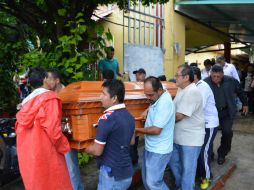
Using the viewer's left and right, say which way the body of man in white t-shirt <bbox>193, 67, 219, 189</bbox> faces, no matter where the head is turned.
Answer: facing to the left of the viewer

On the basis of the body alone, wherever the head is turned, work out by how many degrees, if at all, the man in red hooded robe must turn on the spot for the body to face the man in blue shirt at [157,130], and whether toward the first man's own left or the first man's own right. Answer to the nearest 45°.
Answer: approximately 45° to the first man's own right

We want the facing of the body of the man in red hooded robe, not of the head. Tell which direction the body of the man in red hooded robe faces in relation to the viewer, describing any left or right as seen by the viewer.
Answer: facing away from the viewer and to the right of the viewer

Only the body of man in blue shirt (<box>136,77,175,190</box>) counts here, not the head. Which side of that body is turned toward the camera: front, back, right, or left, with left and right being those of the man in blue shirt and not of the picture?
left

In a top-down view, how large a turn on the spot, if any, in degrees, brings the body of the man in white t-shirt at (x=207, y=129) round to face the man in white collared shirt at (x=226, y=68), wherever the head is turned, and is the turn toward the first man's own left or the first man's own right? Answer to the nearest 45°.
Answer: approximately 90° to the first man's own right

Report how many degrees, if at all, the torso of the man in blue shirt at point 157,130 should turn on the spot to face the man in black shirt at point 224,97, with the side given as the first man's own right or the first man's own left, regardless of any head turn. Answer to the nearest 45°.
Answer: approximately 135° to the first man's own right

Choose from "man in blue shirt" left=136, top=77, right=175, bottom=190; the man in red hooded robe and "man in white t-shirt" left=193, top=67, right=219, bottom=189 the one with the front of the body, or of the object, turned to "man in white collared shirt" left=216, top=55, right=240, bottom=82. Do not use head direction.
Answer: the man in red hooded robe

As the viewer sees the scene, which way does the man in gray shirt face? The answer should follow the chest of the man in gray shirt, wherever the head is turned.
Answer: to the viewer's left

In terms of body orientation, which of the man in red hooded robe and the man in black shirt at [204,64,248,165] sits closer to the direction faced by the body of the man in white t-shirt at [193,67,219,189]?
the man in red hooded robe
